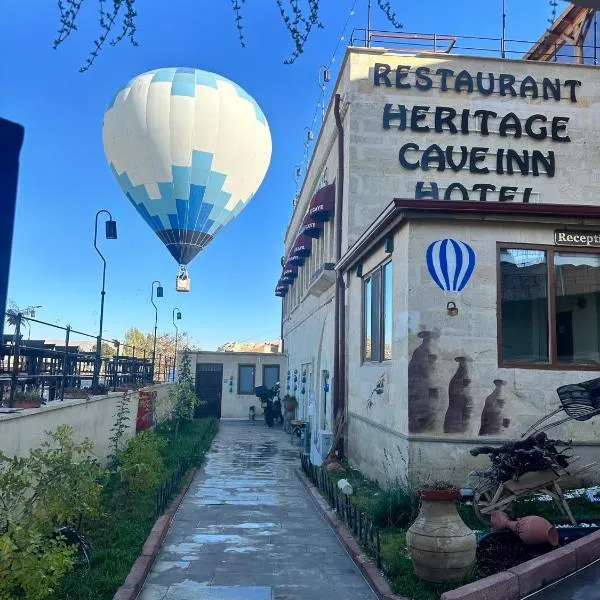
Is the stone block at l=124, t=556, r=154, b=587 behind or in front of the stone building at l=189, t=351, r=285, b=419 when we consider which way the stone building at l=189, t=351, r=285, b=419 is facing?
in front

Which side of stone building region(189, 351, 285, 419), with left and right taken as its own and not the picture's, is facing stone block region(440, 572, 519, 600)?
front

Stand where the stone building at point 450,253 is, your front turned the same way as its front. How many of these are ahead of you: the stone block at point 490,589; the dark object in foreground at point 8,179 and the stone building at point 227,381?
2

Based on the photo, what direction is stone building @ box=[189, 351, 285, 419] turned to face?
toward the camera

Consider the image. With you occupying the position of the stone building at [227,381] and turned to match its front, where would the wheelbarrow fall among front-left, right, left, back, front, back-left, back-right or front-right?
front

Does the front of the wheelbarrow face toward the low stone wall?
yes

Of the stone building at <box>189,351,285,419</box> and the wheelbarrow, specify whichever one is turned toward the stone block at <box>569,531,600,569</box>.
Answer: the stone building

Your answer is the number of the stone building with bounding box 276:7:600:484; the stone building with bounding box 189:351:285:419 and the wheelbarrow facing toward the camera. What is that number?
2

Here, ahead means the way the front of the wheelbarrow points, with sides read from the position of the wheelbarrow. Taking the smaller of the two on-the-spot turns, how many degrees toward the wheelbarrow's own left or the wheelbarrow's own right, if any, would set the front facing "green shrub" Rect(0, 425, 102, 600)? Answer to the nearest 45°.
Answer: approximately 45° to the wheelbarrow's own left

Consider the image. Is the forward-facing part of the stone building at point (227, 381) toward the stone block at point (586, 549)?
yes

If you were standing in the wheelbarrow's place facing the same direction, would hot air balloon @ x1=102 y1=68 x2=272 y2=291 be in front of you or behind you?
in front

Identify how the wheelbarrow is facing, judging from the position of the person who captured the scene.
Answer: facing to the left of the viewer
